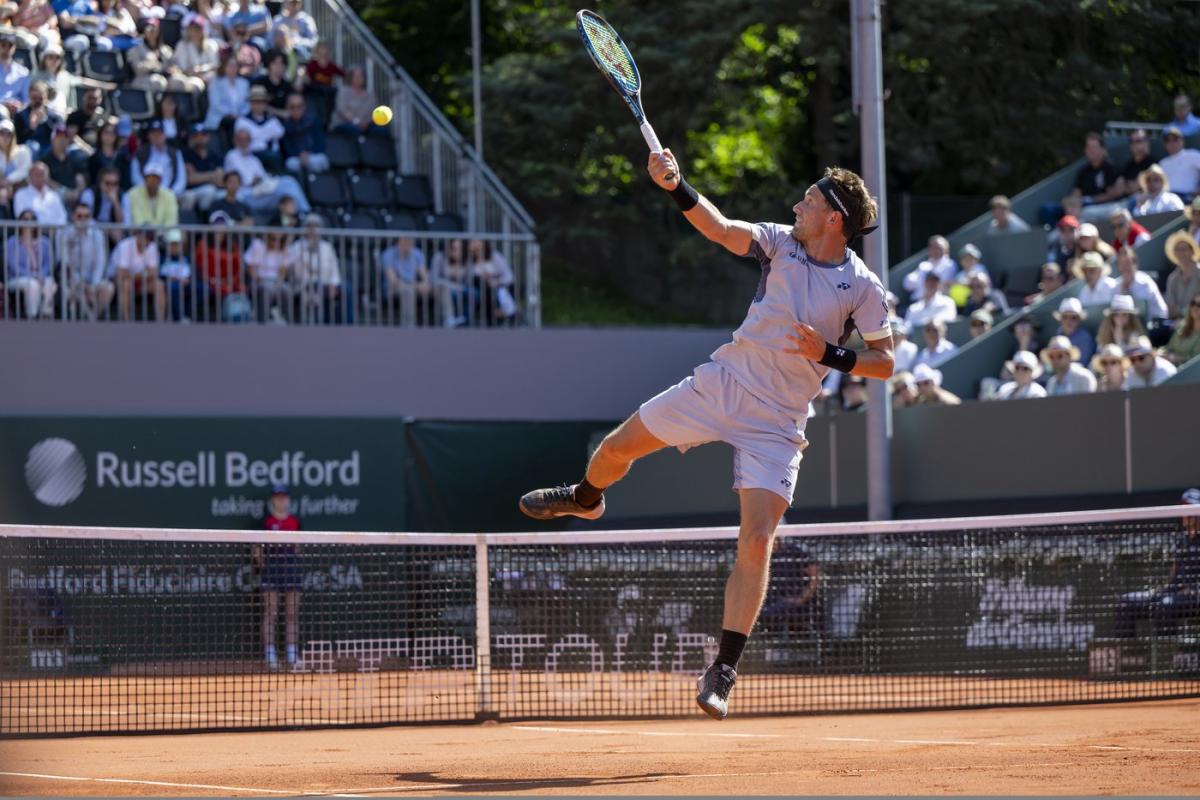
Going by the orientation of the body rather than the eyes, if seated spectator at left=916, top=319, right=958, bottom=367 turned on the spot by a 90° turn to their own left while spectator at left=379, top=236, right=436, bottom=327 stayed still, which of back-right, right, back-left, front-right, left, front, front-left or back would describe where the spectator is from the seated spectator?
back-right

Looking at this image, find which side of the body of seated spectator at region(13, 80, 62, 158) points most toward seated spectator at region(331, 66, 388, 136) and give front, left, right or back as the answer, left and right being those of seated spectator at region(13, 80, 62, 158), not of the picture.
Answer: left

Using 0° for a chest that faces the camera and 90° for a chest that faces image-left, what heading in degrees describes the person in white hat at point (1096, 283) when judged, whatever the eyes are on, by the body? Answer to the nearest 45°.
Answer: approximately 45°

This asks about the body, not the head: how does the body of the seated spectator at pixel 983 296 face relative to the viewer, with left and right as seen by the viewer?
facing the viewer and to the left of the viewer

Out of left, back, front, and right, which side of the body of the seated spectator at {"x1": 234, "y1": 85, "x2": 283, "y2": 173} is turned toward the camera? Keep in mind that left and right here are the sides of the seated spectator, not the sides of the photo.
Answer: front

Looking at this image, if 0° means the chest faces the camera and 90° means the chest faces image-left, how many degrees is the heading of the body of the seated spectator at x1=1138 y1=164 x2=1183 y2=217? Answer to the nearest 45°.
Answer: approximately 45°

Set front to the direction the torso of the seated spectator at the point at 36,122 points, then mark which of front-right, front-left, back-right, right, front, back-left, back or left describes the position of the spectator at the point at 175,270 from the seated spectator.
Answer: front-left

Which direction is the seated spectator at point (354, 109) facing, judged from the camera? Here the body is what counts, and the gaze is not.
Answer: toward the camera

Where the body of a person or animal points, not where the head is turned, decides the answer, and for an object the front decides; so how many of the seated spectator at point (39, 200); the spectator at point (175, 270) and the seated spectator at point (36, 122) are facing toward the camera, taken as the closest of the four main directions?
3

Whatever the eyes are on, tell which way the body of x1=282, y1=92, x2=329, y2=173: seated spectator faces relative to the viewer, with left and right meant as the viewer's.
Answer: facing the viewer

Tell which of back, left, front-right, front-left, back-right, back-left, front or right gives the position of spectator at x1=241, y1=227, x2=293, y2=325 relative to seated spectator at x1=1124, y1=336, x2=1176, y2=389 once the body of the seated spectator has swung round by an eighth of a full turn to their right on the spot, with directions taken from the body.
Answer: front

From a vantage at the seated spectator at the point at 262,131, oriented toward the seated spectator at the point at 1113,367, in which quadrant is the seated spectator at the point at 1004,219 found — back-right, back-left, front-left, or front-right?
front-left

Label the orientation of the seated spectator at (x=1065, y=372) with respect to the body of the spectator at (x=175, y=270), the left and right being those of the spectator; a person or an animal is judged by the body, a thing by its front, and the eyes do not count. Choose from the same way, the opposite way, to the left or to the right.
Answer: to the right

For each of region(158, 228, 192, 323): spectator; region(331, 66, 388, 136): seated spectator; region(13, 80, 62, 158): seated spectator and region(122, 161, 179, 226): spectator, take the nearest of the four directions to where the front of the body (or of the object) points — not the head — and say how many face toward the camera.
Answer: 4

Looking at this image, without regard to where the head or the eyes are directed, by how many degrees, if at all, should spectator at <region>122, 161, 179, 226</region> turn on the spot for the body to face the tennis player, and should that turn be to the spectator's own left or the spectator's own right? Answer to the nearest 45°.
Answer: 0° — they already face them

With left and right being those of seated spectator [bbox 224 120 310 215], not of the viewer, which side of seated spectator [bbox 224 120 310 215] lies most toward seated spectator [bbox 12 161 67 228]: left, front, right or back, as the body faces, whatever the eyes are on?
right

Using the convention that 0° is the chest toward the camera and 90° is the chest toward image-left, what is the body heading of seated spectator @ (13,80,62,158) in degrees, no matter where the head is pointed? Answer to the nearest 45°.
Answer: approximately 0°

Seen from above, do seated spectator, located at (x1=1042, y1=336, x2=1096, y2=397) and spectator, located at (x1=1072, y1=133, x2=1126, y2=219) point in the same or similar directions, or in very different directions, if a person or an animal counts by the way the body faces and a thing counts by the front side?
same or similar directions
